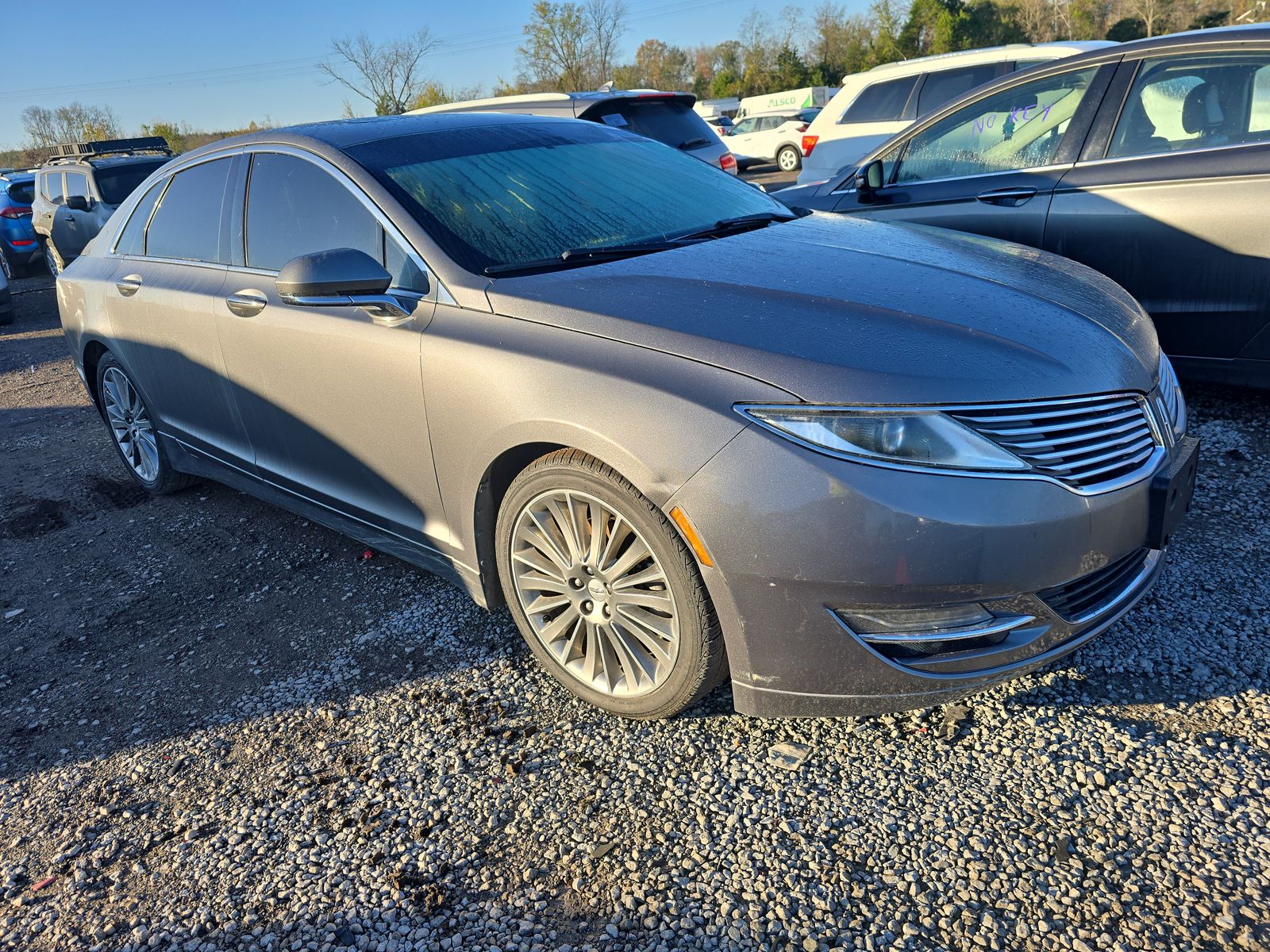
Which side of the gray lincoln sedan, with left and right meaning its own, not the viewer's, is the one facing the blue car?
back

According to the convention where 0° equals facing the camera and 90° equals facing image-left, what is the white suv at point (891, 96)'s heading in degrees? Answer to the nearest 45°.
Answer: approximately 270°

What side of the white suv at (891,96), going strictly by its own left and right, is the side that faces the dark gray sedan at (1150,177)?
right

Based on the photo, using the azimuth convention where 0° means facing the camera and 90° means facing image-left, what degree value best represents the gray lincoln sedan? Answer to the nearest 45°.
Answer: approximately 315°

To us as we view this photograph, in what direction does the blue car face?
facing away from the viewer and to the left of the viewer

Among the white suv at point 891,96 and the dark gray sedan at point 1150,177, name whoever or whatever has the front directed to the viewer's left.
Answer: the dark gray sedan

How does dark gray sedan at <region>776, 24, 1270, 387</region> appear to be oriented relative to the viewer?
to the viewer's left

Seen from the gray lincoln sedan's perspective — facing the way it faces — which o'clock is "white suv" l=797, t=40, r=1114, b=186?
The white suv is roughly at 8 o'clock from the gray lincoln sedan.

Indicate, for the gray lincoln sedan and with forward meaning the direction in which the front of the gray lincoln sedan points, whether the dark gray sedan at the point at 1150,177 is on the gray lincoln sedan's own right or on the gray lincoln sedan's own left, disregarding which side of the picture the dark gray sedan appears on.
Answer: on the gray lincoln sedan's own left

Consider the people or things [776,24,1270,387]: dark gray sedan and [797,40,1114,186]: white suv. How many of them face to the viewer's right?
1
